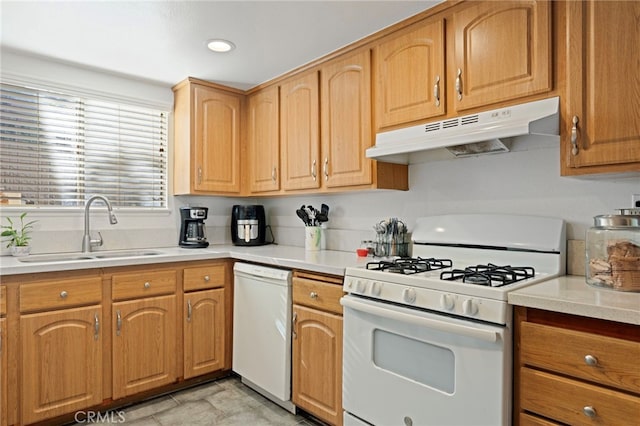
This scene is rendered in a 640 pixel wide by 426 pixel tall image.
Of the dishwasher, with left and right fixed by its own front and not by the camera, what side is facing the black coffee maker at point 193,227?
right

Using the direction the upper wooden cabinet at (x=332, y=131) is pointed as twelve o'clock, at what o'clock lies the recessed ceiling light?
The recessed ceiling light is roughly at 1 o'clock from the upper wooden cabinet.

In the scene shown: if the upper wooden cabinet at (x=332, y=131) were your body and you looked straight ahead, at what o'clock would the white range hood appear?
The white range hood is roughly at 9 o'clock from the upper wooden cabinet.

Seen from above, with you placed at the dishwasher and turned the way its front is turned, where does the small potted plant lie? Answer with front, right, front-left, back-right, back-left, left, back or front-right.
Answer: front-right

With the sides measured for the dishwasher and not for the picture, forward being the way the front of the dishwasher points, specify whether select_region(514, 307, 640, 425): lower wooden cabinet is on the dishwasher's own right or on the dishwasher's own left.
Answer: on the dishwasher's own left
